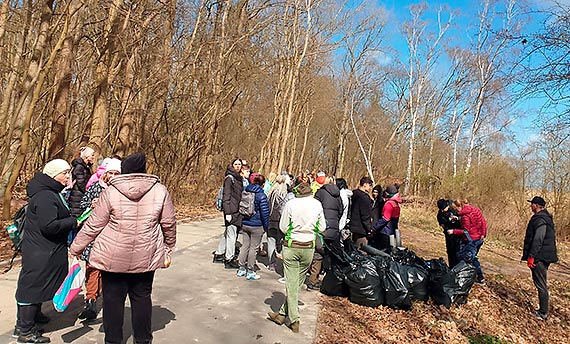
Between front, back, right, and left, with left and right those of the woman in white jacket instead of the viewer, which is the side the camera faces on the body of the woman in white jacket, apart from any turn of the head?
back

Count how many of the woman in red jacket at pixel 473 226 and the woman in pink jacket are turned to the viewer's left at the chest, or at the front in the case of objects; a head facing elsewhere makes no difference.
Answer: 1

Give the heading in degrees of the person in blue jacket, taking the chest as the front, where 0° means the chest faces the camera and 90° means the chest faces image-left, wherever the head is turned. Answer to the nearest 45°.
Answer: approximately 225°

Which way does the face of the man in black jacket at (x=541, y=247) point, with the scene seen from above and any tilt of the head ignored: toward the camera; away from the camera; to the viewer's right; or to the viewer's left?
to the viewer's left

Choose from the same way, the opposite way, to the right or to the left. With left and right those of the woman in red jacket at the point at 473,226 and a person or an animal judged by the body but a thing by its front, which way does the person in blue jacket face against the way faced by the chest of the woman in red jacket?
to the right

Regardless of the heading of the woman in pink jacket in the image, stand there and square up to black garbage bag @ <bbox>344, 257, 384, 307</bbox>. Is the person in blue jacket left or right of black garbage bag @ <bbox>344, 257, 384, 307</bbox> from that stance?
left

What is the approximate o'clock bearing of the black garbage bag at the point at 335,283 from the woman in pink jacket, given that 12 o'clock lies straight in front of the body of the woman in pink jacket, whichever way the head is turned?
The black garbage bag is roughly at 2 o'clock from the woman in pink jacket.

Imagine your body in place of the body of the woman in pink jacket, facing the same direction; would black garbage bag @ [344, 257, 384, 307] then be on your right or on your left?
on your right

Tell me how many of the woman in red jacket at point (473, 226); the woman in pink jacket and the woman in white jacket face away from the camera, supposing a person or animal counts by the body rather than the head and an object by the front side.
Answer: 2

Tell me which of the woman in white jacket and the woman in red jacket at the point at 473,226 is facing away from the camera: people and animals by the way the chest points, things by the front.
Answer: the woman in white jacket

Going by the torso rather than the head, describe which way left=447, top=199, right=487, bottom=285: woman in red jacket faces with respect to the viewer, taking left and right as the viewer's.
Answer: facing to the left of the viewer

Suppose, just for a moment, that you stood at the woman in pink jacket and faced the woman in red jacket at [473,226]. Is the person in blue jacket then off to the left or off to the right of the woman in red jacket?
left

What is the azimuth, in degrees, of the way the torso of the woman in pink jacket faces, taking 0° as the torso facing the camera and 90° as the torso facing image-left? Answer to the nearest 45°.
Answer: approximately 180°

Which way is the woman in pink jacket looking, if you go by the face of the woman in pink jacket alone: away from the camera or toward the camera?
away from the camera

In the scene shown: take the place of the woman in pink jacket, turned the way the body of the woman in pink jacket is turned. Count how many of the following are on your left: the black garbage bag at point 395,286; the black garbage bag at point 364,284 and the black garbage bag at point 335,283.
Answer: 0
